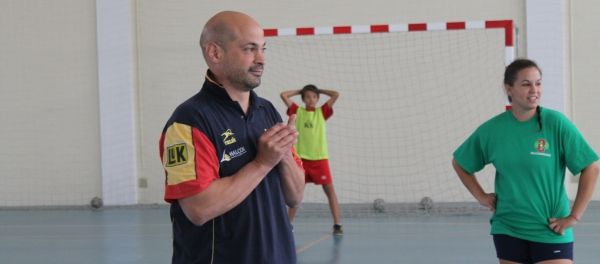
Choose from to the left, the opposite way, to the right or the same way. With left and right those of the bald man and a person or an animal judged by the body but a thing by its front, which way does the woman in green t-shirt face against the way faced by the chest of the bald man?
to the right

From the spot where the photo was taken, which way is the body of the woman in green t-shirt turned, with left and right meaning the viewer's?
facing the viewer

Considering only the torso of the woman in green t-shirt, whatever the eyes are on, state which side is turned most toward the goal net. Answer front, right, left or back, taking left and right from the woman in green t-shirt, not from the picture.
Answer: back

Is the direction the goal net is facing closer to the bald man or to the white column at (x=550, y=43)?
the bald man

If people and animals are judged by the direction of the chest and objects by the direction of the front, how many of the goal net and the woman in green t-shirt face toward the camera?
2

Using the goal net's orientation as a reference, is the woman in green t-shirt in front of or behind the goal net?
in front

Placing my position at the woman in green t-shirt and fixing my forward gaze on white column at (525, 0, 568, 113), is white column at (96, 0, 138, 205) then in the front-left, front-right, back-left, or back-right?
front-left

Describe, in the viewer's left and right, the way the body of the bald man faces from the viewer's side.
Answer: facing the viewer and to the right of the viewer

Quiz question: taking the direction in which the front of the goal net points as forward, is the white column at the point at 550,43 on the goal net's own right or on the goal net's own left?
on the goal net's own left
